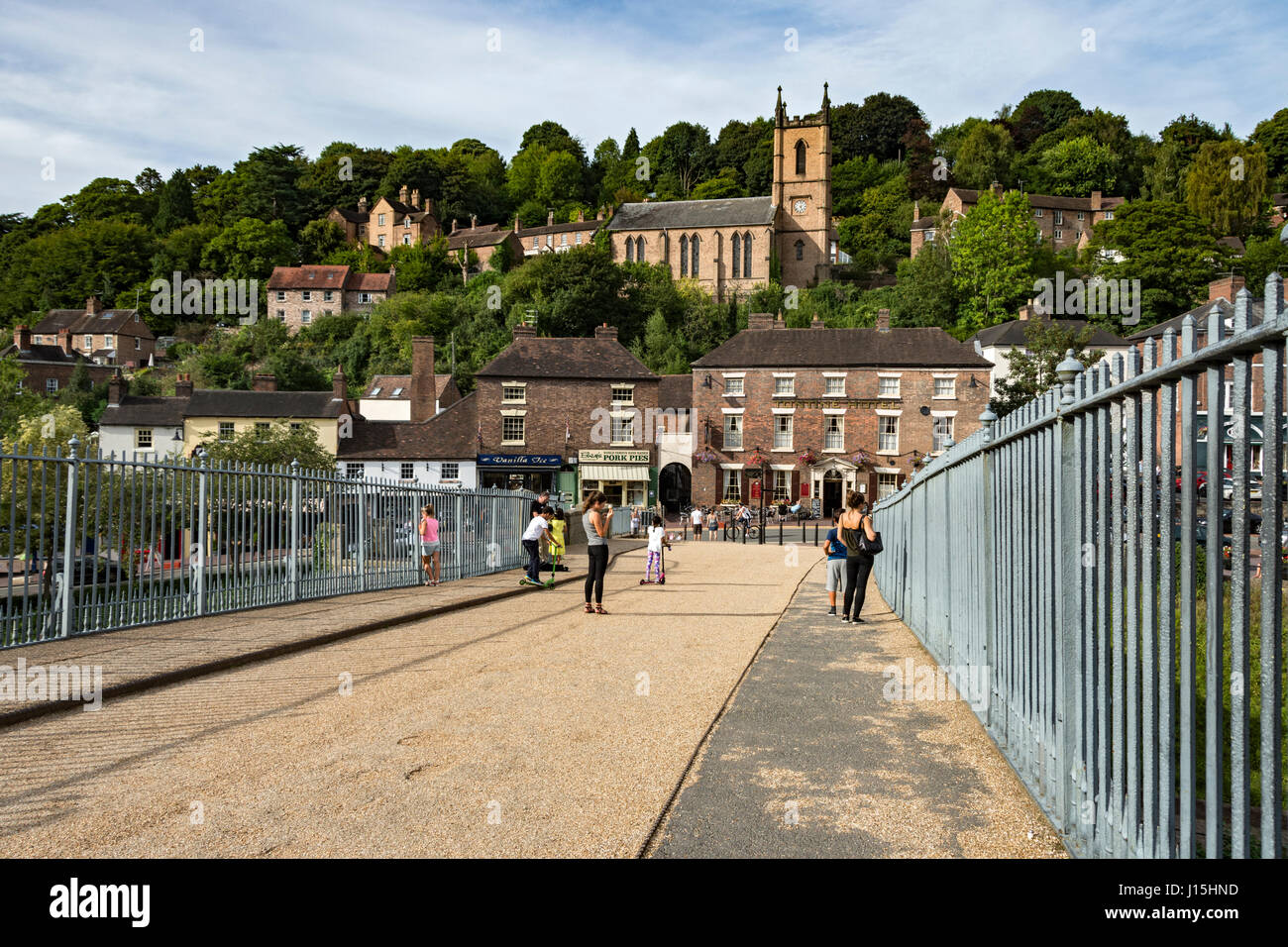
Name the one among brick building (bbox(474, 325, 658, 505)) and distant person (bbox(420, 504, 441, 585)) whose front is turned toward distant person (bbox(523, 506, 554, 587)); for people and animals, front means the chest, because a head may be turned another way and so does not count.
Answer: the brick building

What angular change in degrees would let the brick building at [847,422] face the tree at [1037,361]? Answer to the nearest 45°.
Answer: approximately 90° to its left

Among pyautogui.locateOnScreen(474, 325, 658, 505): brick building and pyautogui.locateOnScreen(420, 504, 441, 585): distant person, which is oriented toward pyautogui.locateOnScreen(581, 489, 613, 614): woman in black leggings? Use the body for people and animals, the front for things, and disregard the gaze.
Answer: the brick building
